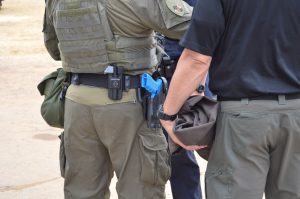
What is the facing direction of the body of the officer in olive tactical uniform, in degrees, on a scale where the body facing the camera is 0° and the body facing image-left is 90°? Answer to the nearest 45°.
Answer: approximately 225°

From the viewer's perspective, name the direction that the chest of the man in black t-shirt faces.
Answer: away from the camera

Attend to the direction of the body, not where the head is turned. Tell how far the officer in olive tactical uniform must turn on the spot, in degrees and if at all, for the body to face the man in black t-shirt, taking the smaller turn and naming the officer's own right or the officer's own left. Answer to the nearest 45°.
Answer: approximately 90° to the officer's own right

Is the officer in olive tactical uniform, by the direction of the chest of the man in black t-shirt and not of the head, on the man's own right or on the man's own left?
on the man's own left
